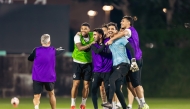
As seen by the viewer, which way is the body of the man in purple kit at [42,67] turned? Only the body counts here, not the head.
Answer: away from the camera

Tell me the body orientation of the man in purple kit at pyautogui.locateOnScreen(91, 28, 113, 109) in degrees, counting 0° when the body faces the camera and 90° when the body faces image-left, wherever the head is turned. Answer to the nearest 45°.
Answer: approximately 45°

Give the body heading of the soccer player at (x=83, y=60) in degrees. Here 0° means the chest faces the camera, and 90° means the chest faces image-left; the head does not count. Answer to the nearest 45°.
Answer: approximately 0°

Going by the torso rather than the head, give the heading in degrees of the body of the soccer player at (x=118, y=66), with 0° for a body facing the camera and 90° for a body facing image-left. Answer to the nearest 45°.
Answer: approximately 45°

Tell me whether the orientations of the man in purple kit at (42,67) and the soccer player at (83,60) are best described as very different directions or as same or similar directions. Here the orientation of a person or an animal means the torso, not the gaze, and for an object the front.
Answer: very different directions

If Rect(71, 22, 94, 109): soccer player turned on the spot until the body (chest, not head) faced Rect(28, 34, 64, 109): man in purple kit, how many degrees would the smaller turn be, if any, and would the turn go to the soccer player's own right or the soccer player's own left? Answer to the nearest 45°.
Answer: approximately 45° to the soccer player's own right

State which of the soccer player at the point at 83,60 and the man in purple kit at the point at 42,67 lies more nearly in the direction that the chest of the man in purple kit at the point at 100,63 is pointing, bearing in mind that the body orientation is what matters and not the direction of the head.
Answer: the man in purple kit
